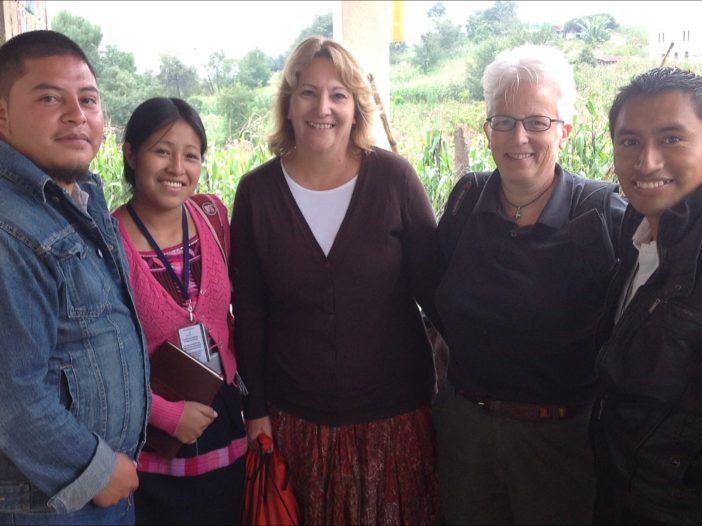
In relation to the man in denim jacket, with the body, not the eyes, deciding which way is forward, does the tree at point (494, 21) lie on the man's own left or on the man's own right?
on the man's own left

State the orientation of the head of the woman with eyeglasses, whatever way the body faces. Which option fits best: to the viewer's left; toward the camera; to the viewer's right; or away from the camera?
toward the camera

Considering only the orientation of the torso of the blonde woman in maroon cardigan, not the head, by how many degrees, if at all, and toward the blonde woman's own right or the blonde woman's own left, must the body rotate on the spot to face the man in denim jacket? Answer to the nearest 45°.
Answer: approximately 45° to the blonde woman's own right

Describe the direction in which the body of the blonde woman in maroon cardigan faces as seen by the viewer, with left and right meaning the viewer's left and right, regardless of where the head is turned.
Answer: facing the viewer

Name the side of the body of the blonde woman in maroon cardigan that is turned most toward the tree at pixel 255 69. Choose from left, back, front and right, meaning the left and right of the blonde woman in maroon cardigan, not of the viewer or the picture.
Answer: back

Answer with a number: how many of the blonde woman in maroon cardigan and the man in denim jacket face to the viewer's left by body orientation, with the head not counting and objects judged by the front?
0

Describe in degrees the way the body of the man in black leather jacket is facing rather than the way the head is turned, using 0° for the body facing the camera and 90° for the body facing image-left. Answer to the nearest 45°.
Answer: approximately 45°

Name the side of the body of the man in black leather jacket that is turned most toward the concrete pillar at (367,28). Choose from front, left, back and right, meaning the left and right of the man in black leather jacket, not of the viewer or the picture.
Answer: right

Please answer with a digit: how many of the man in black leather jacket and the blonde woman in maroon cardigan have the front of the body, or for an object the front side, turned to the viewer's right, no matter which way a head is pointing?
0

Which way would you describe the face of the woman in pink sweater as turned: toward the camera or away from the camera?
toward the camera

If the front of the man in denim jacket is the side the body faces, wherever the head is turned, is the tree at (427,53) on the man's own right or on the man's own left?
on the man's own left

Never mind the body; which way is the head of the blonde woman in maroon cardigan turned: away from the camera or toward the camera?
toward the camera

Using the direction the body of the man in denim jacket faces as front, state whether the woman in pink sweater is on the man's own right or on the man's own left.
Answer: on the man's own left

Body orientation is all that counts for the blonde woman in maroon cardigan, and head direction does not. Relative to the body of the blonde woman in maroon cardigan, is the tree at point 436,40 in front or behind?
behind
